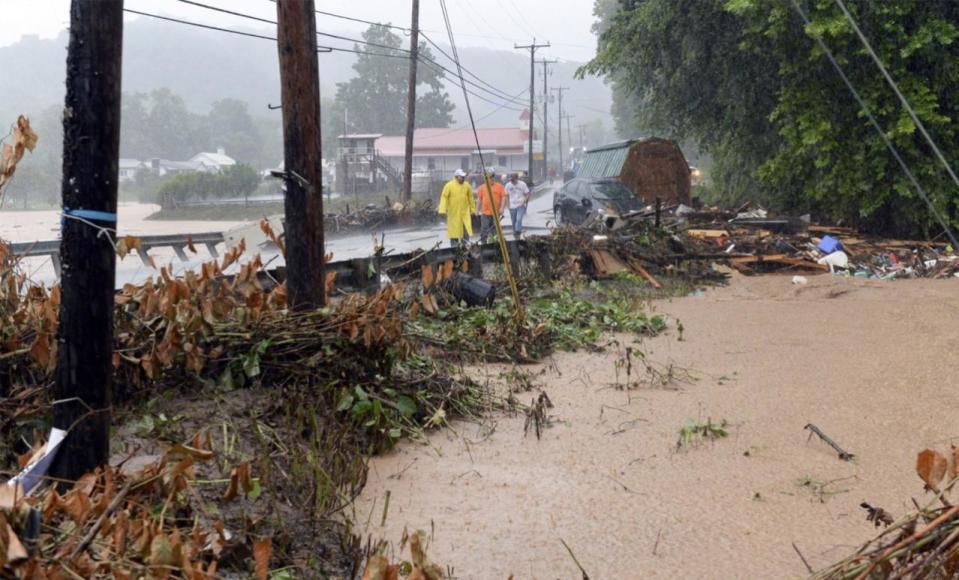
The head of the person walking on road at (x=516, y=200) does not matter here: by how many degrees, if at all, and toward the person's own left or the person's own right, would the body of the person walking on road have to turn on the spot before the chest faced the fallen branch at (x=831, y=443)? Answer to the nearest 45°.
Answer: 0° — they already face it

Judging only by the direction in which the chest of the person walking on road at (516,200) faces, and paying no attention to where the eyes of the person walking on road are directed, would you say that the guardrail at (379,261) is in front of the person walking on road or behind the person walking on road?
in front

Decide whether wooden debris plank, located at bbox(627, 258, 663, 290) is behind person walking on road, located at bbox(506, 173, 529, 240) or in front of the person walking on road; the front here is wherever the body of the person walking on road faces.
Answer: in front

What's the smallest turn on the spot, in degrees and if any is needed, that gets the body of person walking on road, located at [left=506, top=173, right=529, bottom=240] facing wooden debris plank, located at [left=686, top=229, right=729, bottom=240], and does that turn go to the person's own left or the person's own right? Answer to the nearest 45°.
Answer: approximately 45° to the person's own left

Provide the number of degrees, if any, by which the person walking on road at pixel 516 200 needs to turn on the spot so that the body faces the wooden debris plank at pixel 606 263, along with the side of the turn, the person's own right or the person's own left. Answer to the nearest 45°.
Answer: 0° — they already face it

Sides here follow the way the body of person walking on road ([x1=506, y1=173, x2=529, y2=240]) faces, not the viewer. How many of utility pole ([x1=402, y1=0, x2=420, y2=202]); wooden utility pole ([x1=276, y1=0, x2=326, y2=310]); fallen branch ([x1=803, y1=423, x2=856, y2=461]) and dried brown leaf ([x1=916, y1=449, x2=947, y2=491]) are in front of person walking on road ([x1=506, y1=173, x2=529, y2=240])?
3

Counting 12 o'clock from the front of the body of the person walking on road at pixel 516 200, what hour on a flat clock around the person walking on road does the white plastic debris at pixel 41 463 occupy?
The white plastic debris is roughly at 12 o'clock from the person walking on road.

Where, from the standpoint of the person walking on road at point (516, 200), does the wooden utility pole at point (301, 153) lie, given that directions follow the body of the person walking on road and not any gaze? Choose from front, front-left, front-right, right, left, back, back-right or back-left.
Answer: front

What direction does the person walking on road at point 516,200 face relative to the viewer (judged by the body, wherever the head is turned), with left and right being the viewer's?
facing the viewer

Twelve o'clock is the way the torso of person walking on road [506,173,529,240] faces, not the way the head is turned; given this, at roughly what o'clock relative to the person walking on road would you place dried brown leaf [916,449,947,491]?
The dried brown leaf is roughly at 12 o'clock from the person walking on road.
